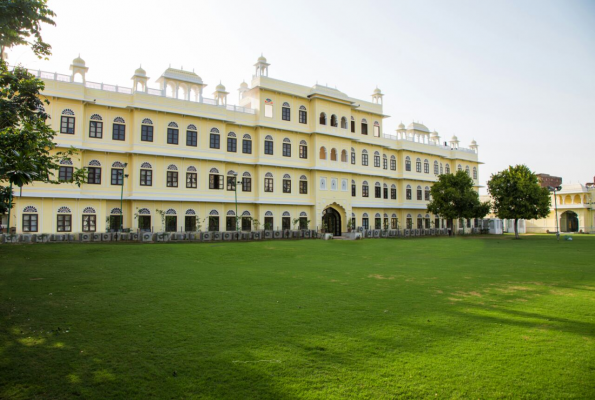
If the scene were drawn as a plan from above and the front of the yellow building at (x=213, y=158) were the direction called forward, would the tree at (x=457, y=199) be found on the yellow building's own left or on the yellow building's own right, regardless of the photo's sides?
on the yellow building's own left

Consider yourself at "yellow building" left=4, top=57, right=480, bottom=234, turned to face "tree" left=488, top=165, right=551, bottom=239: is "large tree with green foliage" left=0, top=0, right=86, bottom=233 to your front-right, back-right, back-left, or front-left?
back-right

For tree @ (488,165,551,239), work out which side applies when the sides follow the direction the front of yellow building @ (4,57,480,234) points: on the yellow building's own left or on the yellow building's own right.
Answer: on the yellow building's own left

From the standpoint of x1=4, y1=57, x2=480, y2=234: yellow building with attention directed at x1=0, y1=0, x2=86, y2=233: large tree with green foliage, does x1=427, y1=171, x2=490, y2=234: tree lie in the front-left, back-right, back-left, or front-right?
back-left

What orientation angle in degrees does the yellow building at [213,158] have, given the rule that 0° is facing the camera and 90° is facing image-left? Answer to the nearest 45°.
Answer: approximately 315°

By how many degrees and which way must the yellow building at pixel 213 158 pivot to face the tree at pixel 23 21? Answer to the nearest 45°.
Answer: approximately 45° to its right

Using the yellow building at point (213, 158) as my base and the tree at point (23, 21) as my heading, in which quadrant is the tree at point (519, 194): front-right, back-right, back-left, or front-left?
back-left

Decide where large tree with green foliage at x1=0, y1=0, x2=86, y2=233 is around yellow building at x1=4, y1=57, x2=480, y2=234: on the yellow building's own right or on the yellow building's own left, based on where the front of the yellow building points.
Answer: on the yellow building's own right
